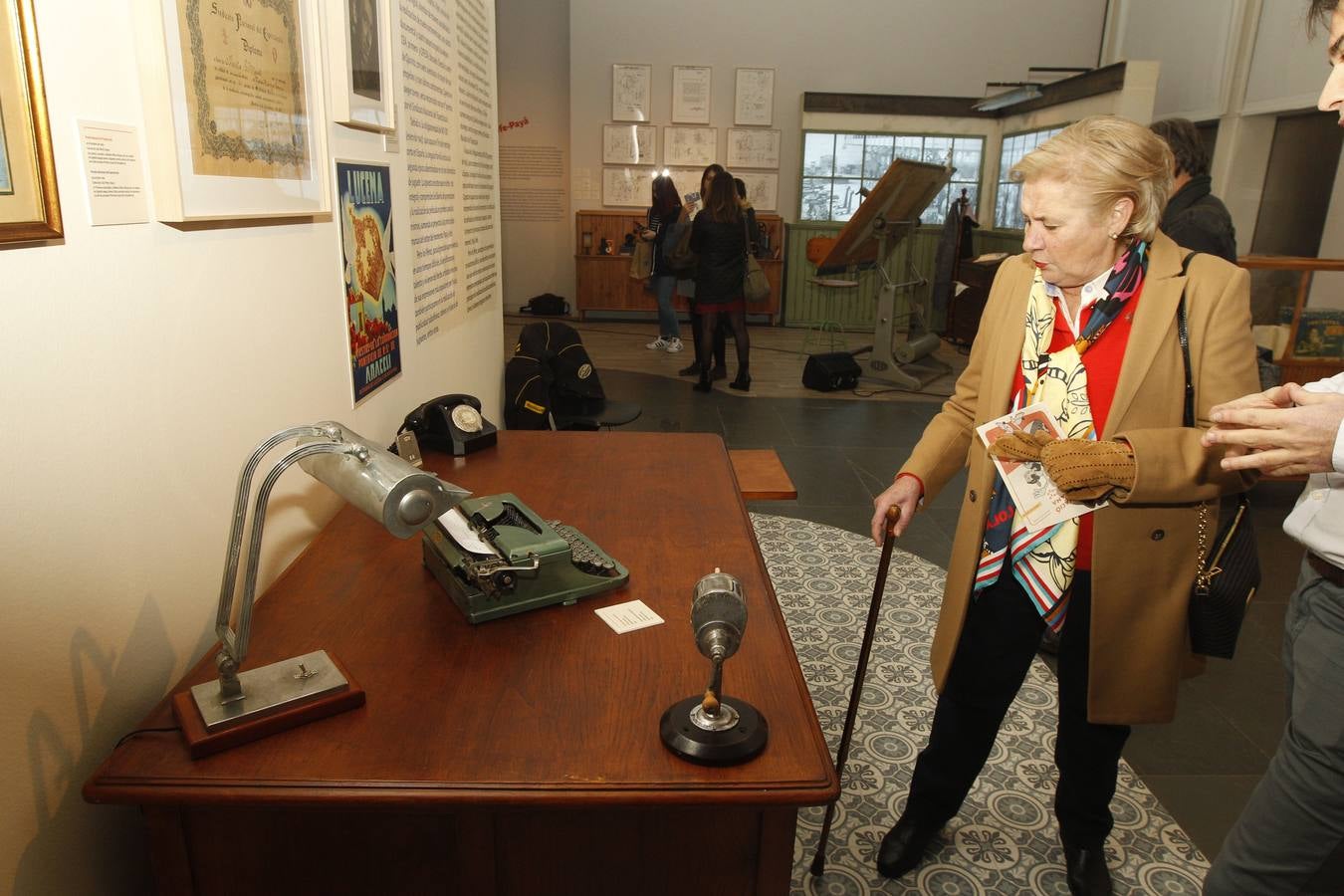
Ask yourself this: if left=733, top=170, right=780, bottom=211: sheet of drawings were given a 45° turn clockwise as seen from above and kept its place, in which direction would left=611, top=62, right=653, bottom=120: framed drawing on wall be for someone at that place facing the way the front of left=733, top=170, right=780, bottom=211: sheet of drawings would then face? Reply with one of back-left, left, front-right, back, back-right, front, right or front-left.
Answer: front-right

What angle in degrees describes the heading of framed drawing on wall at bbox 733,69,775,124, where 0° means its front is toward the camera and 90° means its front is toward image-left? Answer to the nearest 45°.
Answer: approximately 0°

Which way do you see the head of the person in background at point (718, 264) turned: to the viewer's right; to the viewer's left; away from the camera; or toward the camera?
away from the camera

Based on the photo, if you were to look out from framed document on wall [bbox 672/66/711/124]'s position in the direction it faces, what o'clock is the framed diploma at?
The framed diploma is roughly at 12 o'clock from the framed document on wall.

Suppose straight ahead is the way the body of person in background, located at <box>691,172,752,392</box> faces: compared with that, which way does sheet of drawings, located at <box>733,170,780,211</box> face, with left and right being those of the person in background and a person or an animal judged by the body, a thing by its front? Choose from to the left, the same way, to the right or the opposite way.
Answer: the opposite way

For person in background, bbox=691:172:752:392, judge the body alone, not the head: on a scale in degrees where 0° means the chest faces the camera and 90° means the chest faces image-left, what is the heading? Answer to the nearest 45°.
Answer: approximately 180°

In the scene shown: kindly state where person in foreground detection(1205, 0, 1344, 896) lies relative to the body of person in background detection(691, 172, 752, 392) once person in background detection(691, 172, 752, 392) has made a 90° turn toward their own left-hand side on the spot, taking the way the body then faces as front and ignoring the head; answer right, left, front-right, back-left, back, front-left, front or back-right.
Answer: left

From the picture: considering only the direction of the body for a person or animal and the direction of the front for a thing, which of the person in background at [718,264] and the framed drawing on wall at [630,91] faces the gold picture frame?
the framed drawing on wall

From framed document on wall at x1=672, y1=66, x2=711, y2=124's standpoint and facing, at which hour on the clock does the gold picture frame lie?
The gold picture frame is roughly at 12 o'clock from the framed document on wall.

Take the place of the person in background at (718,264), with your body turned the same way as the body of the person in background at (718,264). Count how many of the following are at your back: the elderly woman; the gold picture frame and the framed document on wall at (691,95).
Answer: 2
